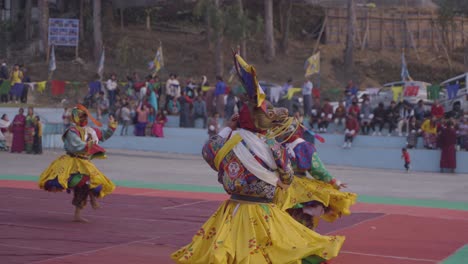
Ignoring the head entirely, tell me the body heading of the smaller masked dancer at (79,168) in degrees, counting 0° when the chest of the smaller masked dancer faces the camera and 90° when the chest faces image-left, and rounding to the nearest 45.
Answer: approximately 315°

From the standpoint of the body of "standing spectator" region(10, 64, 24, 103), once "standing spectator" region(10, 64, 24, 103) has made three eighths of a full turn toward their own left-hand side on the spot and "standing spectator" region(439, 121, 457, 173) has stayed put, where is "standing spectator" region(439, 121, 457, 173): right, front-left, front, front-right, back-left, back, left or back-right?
right

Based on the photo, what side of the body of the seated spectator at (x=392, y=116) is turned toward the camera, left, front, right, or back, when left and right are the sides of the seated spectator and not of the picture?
front

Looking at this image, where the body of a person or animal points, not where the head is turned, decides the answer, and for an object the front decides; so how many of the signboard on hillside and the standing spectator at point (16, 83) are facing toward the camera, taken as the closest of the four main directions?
2

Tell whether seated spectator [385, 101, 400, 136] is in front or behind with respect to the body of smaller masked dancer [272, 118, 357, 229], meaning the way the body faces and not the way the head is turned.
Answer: behind

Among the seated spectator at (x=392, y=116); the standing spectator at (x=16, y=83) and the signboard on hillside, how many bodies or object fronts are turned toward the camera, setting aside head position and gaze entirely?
3

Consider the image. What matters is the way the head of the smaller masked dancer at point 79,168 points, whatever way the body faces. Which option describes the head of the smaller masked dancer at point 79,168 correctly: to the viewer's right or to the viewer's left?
to the viewer's right

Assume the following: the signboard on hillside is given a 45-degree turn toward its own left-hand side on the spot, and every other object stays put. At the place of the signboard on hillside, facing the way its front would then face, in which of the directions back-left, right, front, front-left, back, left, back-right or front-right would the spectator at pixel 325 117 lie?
front

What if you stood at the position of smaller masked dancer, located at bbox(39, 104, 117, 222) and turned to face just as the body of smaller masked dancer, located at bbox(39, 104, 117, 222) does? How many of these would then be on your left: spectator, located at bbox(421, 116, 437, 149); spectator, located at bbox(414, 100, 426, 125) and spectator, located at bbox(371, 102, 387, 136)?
3

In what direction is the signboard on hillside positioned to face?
toward the camera

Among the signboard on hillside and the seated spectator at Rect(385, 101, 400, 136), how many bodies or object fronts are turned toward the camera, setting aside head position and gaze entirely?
2
